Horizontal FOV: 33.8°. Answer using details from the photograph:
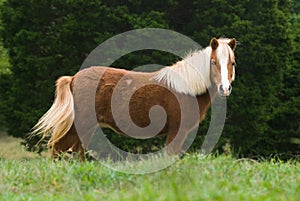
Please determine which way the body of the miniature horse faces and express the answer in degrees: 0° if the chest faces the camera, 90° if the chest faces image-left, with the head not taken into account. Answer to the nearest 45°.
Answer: approximately 270°
